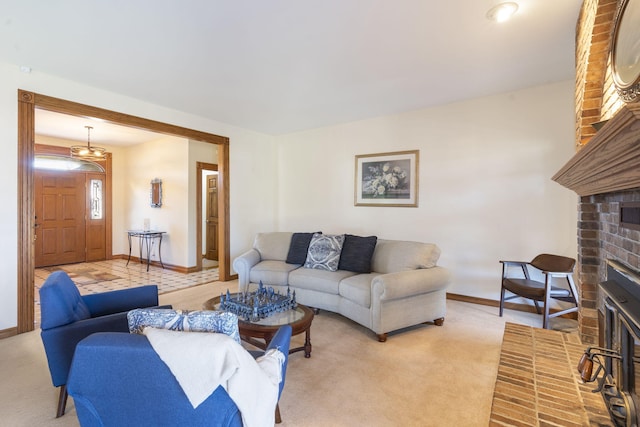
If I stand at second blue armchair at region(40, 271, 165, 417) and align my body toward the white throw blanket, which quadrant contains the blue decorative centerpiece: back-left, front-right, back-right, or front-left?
front-left

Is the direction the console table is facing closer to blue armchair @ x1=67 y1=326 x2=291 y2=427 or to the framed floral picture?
the blue armchair

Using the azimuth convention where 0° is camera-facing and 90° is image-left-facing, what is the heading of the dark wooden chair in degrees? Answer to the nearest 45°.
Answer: approximately 45°

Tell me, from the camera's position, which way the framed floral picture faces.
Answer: facing the viewer and to the left of the viewer

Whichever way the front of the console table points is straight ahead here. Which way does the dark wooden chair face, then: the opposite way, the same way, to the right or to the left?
to the right

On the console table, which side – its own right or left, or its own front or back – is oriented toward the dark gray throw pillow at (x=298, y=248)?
left

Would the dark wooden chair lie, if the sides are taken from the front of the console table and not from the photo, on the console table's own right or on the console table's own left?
on the console table's own left

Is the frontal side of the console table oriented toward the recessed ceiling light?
no

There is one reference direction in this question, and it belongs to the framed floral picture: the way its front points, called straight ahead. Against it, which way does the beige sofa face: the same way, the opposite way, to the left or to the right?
the same way

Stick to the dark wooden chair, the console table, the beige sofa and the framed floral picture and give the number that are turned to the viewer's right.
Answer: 0

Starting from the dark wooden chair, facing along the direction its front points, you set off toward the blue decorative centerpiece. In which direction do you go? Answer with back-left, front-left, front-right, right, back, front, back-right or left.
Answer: front

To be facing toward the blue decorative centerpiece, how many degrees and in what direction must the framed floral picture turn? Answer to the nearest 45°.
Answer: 0° — it already faces it

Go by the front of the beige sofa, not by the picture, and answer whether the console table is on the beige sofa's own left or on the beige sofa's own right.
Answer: on the beige sofa's own right
